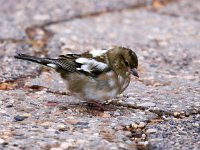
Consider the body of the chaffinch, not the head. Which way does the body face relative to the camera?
to the viewer's right

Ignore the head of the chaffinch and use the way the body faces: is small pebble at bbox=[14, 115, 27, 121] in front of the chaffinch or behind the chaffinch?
behind
